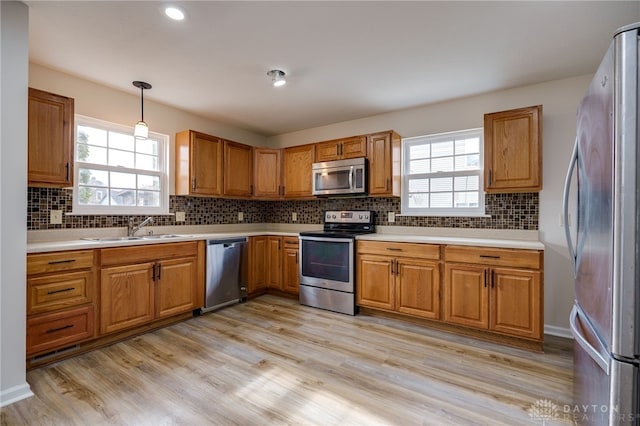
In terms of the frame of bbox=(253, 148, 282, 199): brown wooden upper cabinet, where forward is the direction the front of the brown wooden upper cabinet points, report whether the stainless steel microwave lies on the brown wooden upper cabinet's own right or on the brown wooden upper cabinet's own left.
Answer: on the brown wooden upper cabinet's own left

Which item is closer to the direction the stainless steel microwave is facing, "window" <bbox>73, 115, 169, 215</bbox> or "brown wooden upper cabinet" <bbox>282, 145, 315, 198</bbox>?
the window

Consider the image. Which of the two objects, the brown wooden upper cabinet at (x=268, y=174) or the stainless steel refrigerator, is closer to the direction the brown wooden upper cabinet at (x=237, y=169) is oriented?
the stainless steel refrigerator

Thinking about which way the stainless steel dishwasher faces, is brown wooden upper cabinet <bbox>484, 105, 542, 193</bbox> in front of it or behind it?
in front

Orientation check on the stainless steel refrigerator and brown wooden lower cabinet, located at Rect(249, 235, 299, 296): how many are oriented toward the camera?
1

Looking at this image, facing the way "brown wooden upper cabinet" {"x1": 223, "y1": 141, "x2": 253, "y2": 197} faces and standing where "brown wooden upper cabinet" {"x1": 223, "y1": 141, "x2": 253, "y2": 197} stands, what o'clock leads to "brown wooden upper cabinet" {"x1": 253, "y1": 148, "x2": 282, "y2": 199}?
"brown wooden upper cabinet" {"x1": 253, "y1": 148, "x2": 282, "y2": 199} is roughly at 10 o'clock from "brown wooden upper cabinet" {"x1": 223, "y1": 141, "x2": 253, "y2": 197}.

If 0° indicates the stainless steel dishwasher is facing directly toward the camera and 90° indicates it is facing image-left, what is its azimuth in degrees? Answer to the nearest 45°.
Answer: approximately 315°

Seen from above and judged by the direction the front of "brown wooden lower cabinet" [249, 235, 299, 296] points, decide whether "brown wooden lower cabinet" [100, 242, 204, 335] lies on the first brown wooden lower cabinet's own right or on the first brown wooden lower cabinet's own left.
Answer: on the first brown wooden lower cabinet's own right

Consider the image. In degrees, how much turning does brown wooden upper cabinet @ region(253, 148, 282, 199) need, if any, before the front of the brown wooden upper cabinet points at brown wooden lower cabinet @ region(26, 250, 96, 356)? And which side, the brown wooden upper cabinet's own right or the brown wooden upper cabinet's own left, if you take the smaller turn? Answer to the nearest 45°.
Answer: approximately 45° to the brown wooden upper cabinet's own right

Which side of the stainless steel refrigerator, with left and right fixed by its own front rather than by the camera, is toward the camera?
left

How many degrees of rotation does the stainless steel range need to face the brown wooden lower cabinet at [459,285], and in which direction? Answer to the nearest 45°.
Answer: approximately 90° to its left
